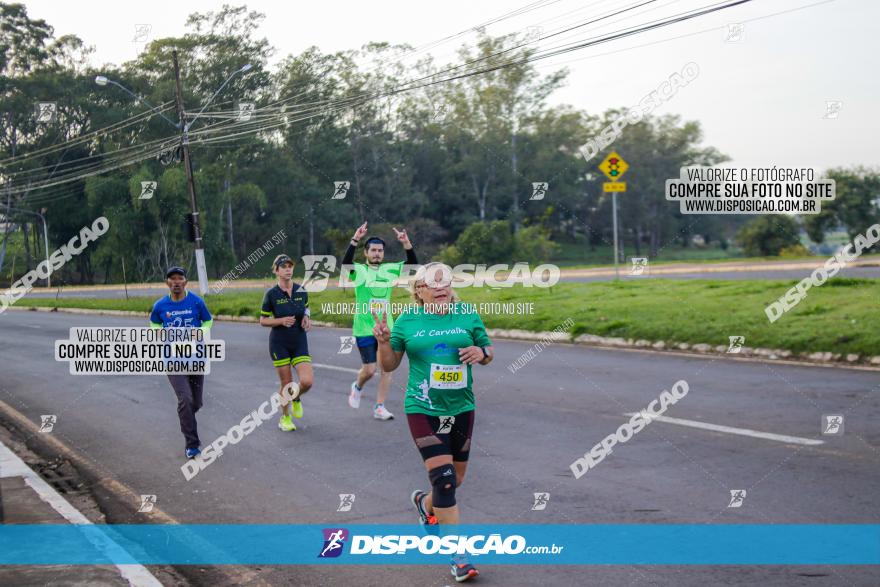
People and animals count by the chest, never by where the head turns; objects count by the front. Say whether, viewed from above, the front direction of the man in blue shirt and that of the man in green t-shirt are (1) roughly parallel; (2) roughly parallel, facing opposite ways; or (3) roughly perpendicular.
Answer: roughly parallel

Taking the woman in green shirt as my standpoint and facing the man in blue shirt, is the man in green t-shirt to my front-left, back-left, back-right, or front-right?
front-right

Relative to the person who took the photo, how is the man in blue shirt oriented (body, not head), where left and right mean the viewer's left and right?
facing the viewer

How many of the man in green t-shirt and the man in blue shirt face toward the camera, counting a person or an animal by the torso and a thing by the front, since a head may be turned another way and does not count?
2

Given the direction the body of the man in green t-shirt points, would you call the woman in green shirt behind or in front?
in front

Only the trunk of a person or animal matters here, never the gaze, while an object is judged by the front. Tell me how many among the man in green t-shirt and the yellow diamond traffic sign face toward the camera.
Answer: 2

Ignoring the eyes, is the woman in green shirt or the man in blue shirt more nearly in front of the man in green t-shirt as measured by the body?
the woman in green shirt

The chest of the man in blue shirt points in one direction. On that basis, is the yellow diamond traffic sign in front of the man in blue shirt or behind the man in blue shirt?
behind

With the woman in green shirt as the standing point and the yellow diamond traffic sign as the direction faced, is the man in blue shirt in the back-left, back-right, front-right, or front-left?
front-left

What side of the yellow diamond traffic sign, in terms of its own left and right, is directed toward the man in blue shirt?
front

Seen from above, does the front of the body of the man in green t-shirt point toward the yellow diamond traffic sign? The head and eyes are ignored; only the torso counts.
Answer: no

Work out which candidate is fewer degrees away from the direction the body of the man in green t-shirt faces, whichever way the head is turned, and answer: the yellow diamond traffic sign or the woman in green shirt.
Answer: the woman in green shirt

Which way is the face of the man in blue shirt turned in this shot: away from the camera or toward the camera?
toward the camera

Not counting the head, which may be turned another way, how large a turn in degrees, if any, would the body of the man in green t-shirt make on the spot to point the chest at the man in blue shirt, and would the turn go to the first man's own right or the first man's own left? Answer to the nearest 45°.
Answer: approximately 45° to the first man's own right

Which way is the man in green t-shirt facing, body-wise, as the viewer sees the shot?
toward the camera

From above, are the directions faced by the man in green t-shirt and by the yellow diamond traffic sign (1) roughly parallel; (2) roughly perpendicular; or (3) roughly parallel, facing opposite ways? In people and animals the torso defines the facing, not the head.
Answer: roughly parallel

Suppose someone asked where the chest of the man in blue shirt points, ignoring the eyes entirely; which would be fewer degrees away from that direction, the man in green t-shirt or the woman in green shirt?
the woman in green shirt
